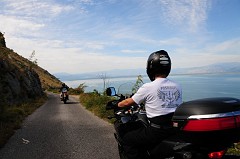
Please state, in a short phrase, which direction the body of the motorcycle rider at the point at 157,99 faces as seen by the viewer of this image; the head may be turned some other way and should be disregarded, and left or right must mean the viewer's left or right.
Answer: facing away from the viewer and to the left of the viewer

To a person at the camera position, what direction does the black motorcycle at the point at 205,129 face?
facing away from the viewer and to the left of the viewer

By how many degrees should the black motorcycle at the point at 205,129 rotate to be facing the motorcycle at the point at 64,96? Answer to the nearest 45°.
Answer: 0° — it already faces it

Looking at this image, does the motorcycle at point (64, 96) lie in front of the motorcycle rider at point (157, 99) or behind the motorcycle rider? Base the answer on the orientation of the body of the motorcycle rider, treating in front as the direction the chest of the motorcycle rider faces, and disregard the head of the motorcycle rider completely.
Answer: in front
